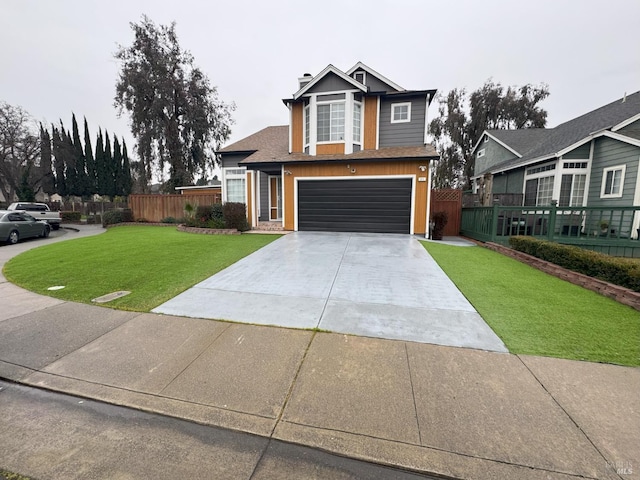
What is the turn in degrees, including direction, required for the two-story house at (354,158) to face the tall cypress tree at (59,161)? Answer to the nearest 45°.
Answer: approximately 135° to its right

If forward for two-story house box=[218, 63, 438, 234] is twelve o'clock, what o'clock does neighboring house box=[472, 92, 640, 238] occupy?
The neighboring house is roughly at 9 o'clock from the two-story house.

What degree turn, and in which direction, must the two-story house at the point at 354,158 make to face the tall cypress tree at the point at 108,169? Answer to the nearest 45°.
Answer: approximately 135° to its right

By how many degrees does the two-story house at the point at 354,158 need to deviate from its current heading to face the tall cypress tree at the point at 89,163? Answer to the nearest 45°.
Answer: approximately 135° to its right

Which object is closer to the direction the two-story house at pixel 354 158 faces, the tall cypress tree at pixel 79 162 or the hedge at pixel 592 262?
the hedge

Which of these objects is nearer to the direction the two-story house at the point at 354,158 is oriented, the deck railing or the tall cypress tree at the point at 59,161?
the deck railing

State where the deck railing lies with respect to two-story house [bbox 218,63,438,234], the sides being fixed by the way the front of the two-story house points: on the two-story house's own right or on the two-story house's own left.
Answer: on the two-story house's own left

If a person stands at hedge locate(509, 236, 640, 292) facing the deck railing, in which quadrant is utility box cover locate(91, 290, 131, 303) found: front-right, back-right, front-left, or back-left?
back-left

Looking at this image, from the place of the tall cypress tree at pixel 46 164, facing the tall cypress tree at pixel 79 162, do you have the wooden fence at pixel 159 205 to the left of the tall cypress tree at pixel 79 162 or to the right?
right

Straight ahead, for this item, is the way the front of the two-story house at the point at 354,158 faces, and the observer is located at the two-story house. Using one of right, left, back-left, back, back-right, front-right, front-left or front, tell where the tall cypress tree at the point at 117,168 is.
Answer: back-right

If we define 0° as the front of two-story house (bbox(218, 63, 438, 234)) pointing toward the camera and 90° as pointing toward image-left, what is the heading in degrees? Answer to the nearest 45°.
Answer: approximately 0°

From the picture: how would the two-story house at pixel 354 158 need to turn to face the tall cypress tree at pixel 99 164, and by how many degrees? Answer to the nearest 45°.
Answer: approximately 135° to its right

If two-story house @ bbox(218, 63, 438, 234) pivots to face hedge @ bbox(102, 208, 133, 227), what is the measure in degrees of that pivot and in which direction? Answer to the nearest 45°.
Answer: approximately 90° to its right
